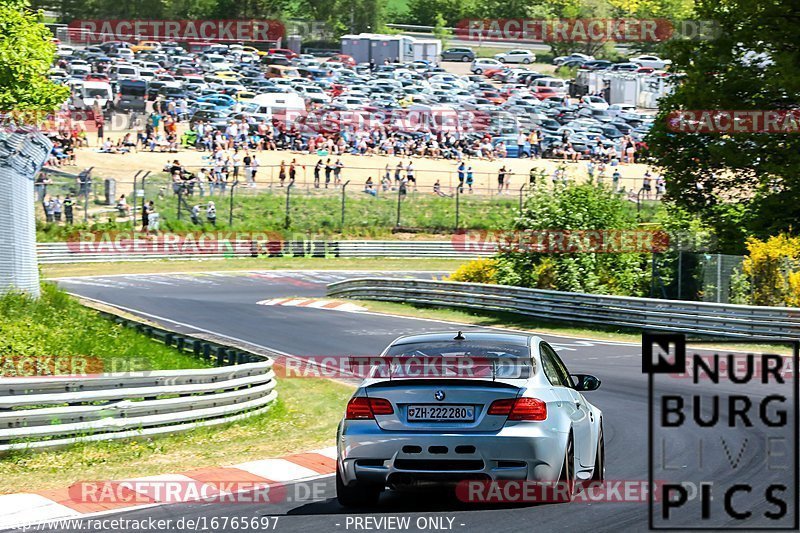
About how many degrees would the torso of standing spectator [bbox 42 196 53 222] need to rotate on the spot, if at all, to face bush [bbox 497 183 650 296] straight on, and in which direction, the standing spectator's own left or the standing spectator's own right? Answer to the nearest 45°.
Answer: approximately 45° to the standing spectator's own left

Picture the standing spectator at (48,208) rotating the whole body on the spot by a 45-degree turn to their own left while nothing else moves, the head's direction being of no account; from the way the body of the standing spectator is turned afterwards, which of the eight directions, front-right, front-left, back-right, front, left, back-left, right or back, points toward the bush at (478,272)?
front

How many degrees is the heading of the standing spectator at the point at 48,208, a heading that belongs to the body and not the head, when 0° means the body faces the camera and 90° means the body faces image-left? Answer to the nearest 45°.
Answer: approximately 0°

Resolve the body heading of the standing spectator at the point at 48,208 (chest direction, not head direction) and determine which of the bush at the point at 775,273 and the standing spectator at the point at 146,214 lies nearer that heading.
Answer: the bush

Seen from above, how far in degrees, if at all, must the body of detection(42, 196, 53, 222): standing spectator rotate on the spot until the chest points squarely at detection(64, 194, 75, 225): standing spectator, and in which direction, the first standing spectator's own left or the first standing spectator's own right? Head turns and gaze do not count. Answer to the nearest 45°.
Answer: approximately 90° to the first standing spectator's own left

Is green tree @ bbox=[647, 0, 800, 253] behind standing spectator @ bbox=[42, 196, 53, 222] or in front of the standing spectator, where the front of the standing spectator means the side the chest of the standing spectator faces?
in front

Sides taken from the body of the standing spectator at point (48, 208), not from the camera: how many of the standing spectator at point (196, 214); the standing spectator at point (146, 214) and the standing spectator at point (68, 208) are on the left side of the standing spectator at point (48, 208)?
3

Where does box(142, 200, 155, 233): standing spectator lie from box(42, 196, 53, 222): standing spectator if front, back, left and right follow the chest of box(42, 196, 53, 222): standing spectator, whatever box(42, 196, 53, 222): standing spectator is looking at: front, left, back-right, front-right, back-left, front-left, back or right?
left

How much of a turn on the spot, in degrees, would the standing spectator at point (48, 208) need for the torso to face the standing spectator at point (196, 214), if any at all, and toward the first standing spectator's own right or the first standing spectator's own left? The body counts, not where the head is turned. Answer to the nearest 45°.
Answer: approximately 90° to the first standing spectator's own left
